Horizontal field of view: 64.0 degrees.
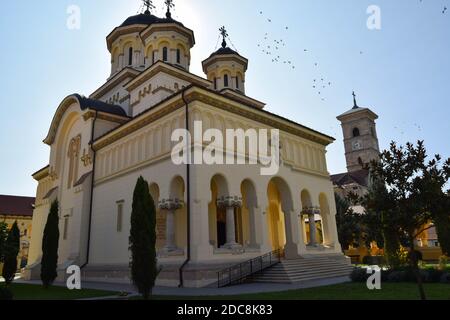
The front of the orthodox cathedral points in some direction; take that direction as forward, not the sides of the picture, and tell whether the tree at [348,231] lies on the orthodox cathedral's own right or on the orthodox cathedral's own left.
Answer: on the orthodox cathedral's own left

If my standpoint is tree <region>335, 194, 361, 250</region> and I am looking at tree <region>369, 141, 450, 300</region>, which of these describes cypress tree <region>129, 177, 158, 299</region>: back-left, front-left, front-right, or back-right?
front-right

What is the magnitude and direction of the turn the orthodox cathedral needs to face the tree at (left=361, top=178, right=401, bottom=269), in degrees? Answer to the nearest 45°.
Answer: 0° — it already faces it

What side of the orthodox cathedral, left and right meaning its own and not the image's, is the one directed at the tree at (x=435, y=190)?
front

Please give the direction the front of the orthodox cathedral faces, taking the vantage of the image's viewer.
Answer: facing the viewer and to the right of the viewer

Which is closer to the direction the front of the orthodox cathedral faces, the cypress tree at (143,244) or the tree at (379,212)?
the tree

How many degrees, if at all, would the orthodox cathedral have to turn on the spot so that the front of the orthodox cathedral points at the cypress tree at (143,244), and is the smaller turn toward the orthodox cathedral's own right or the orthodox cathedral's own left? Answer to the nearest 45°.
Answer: approximately 45° to the orthodox cathedral's own right

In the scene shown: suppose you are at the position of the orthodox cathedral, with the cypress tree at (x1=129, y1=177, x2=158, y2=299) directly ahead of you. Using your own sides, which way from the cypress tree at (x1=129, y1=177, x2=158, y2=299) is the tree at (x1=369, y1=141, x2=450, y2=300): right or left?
left
